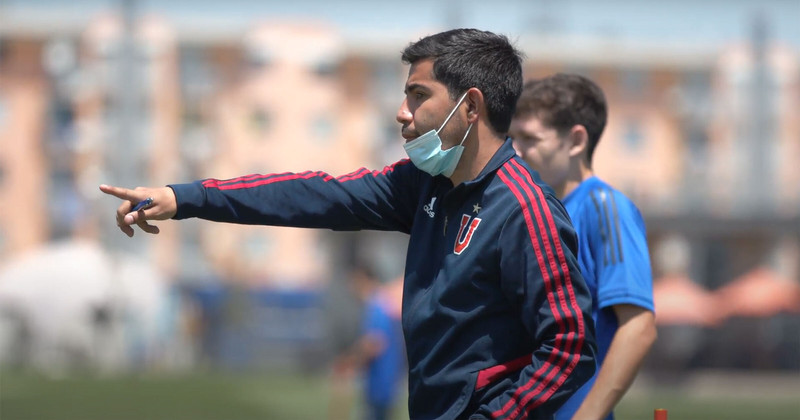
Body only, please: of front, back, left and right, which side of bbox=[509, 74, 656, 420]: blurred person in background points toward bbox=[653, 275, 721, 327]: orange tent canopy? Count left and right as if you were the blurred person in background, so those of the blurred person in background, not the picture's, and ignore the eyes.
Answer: right

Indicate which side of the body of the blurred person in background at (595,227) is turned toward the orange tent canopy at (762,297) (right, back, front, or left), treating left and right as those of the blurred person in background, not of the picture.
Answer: right

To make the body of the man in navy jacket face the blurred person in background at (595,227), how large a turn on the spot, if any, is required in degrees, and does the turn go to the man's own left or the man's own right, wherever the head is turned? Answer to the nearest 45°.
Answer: approximately 180°

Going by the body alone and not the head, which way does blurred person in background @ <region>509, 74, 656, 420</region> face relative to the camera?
to the viewer's left

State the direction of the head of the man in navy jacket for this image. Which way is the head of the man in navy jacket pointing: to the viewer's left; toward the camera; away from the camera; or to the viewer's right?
to the viewer's left

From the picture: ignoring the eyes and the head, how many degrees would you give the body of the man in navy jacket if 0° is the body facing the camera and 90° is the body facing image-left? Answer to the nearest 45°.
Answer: approximately 45°

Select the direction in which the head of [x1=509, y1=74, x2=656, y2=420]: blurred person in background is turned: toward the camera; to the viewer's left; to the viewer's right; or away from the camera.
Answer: to the viewer's left

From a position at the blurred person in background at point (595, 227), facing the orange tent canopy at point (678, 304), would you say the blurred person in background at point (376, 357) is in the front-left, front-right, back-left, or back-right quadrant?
front-left

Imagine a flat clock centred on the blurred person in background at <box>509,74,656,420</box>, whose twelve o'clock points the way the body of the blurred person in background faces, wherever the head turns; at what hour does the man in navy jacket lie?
The man in navy jacket is roughly at 10 o'clock from the blurred person in background.

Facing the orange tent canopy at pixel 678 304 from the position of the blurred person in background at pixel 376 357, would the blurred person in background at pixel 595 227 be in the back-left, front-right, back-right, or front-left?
back-right

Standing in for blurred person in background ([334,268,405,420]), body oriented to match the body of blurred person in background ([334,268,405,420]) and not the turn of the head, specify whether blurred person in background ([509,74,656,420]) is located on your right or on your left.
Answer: on your left
